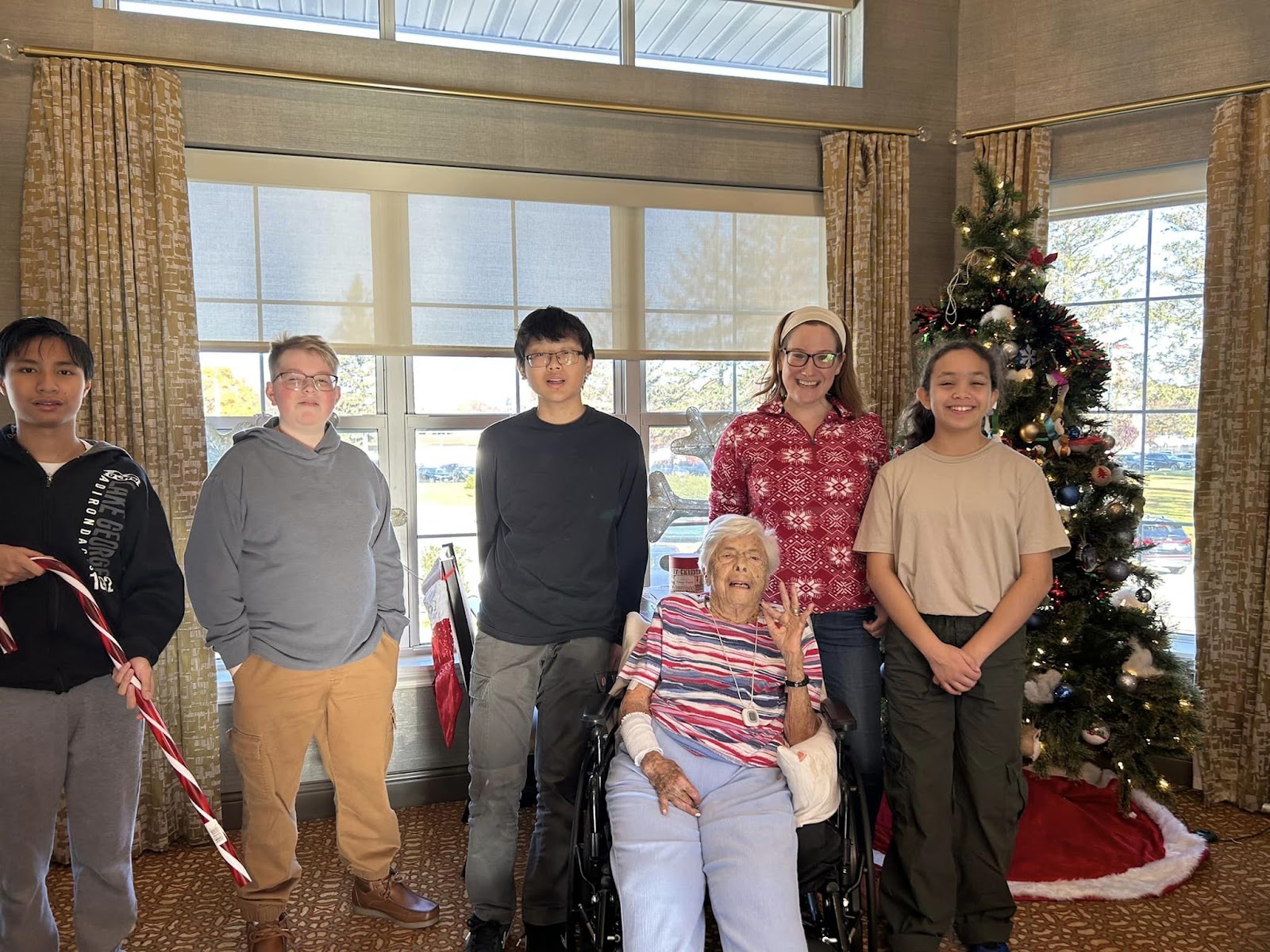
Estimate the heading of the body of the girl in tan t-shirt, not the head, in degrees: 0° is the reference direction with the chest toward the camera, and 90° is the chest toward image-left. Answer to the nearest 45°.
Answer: approximately 0°

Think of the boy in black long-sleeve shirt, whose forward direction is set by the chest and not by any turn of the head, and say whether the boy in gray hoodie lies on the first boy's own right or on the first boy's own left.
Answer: on the first boy's own right

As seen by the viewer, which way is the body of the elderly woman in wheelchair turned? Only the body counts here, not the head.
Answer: toward the camera

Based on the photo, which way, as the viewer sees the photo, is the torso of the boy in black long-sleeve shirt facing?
toward the camera

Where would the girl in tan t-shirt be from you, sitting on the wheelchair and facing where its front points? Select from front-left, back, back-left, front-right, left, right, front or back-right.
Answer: back-left

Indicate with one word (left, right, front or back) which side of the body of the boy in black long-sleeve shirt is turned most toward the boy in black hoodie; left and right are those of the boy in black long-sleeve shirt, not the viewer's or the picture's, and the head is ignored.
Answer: right

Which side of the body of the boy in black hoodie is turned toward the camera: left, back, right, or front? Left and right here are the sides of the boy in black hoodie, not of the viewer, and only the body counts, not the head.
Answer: front

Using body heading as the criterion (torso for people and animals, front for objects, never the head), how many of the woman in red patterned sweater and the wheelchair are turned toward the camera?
2

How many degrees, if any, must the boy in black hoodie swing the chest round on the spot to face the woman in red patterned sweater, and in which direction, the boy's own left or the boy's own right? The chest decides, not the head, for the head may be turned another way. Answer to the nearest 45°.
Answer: approximately 90° to the boy's own left
